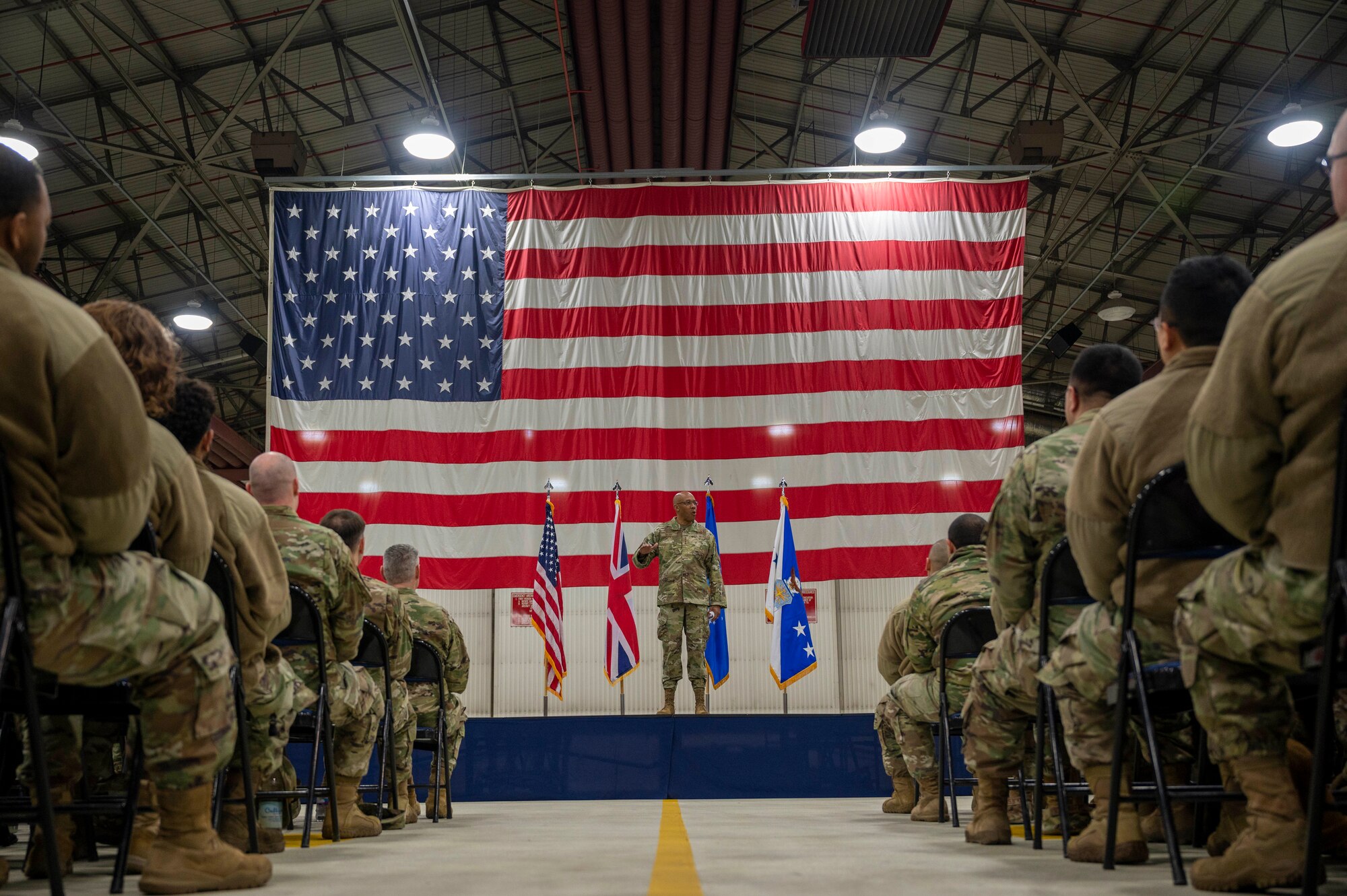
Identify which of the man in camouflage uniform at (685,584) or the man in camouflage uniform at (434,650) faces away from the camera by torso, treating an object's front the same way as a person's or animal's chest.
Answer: the man in camouflage uniform at (434,650)

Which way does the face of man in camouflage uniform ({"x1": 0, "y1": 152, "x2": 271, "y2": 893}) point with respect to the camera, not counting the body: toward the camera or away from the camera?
away from the camera

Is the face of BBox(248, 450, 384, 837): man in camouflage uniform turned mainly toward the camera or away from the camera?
away from the camera

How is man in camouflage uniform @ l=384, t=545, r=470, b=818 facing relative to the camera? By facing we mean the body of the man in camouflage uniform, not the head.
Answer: away from the camera

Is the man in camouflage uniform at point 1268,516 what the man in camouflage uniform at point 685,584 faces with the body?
yes

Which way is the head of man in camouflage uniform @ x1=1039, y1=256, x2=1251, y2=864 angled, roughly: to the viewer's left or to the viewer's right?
to the viewer's left

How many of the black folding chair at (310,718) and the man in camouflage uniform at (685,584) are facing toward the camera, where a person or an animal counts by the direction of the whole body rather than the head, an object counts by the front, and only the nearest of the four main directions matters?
1

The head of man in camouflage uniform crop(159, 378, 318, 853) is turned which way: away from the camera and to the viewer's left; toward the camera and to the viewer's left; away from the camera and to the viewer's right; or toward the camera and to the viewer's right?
away from the camera and to the viewer's right

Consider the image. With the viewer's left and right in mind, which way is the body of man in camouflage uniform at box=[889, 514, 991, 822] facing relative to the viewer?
facing away from the viewer and to the left of the viewer

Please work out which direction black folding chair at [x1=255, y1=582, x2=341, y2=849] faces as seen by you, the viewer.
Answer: facing away from the viewer and to the right of the viewer

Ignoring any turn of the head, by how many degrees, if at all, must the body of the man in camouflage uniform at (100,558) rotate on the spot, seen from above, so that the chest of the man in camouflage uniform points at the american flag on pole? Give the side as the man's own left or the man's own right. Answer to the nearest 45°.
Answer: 0° — they already face it
